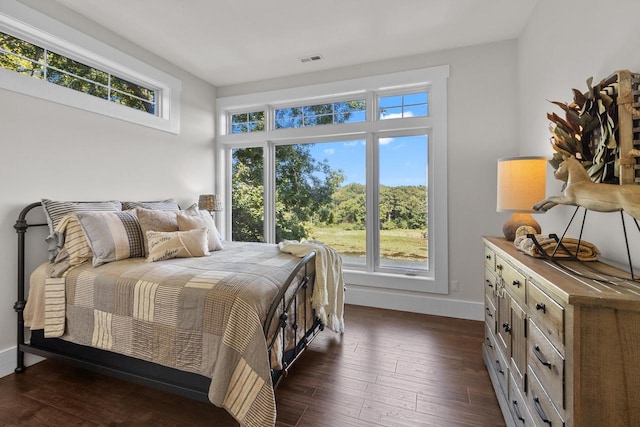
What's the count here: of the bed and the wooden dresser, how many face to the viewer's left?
1

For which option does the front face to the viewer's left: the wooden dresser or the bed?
the wooden dresser

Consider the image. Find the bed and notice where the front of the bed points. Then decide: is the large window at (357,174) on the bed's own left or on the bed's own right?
on the bed's own left

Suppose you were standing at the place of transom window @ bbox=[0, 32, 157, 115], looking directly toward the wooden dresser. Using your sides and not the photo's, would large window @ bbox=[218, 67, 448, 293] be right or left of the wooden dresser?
left

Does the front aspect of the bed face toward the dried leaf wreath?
yes

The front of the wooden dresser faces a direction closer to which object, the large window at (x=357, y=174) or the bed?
the bed

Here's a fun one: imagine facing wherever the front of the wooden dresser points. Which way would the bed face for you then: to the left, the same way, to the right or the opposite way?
the opposite way

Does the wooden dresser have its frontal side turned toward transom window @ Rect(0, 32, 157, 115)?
yes

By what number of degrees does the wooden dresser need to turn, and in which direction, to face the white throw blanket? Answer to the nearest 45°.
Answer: approximately 45° to its right

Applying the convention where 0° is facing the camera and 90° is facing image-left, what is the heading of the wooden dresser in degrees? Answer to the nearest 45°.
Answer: approximately 90°
